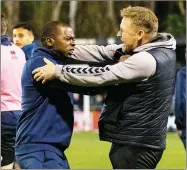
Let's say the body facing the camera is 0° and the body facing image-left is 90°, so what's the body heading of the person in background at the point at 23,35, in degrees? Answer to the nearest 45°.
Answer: approximately 45°

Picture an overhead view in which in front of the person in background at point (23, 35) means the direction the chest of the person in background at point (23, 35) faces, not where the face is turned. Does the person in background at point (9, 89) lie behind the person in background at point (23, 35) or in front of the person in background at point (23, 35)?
in front

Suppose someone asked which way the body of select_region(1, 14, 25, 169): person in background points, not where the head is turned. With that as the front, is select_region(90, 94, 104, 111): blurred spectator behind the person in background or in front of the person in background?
in front

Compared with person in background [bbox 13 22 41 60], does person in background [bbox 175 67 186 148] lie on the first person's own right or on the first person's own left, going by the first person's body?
on the first person's own left

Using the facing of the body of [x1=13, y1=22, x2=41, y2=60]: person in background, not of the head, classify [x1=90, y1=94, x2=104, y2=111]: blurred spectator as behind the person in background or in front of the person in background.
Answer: behind
